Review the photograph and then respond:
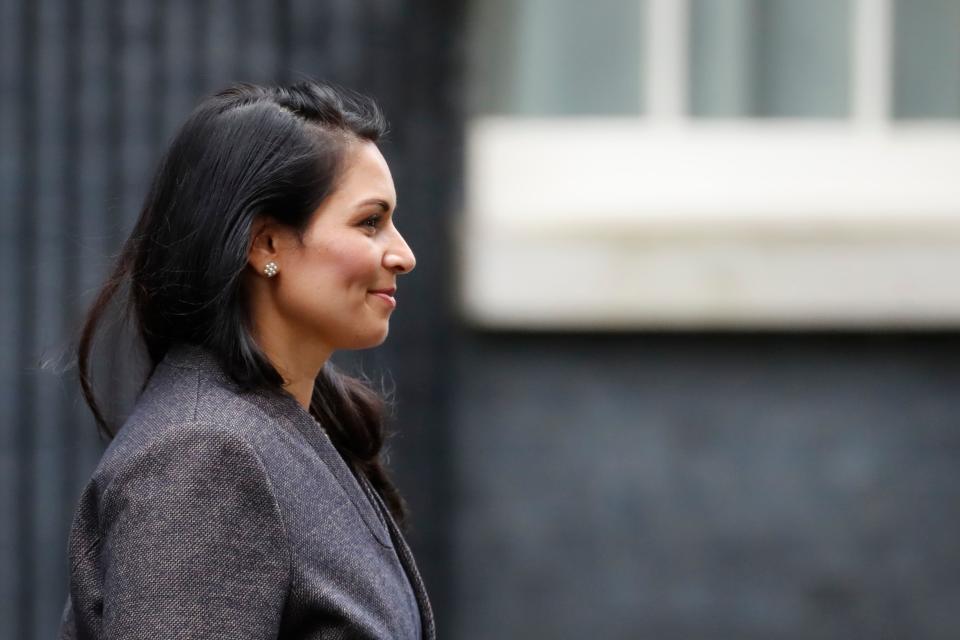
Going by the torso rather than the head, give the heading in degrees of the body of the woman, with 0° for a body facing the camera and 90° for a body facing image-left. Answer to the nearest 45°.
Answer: approximately 270°

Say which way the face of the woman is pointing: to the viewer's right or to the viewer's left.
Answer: to the viewer's right

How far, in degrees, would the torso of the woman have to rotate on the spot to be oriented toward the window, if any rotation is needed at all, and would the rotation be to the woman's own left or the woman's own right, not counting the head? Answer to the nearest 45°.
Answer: approximately 45° to the woman's own left
